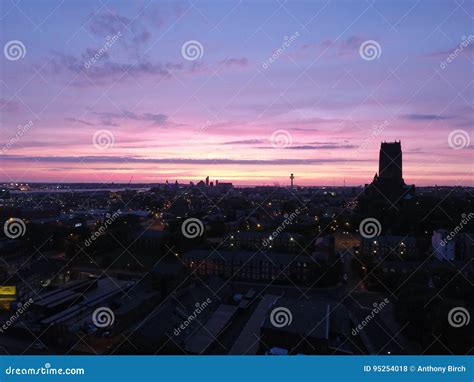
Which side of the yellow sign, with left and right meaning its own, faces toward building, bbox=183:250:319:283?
left

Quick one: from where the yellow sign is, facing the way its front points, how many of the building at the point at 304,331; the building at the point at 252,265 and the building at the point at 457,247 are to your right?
0

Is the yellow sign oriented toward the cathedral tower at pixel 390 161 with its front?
no

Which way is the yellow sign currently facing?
toward the camera

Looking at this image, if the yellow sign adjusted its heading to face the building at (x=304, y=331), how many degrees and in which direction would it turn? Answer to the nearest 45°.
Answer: approximately 45° to its left

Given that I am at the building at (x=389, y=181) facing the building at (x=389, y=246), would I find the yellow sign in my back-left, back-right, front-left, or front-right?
front-right

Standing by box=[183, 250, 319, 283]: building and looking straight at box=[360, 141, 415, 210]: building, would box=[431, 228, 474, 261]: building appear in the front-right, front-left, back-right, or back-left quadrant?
front-right

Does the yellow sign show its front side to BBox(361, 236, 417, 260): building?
no

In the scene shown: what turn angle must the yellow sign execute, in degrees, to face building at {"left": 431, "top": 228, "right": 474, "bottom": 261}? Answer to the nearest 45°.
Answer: approximately 90° to its left

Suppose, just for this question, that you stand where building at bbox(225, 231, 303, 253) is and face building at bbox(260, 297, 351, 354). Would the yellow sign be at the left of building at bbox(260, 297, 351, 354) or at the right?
right
